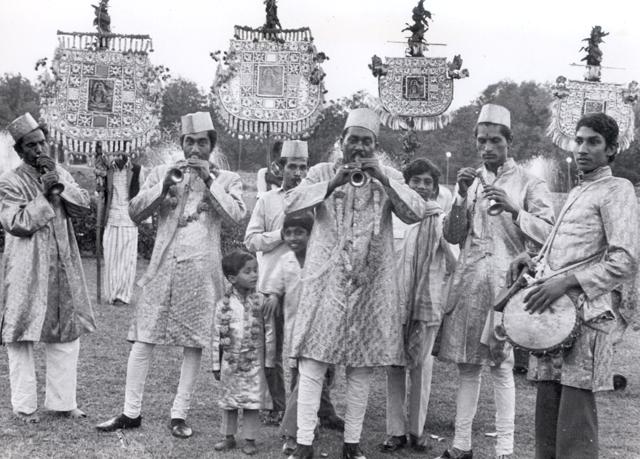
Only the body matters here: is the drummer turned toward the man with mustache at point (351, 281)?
no

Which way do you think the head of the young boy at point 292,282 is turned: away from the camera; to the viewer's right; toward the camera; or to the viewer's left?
toward the camera

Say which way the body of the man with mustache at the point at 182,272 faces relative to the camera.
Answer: toward the camera

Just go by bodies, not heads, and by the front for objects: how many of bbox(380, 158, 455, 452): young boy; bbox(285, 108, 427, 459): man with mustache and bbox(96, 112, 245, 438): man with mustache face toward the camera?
3

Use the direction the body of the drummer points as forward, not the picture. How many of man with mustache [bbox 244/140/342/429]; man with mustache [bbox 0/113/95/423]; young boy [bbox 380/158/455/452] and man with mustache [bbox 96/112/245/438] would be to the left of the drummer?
0

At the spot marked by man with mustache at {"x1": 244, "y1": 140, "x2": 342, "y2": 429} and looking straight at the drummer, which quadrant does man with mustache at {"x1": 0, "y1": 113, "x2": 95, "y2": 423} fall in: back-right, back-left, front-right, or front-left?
back-right

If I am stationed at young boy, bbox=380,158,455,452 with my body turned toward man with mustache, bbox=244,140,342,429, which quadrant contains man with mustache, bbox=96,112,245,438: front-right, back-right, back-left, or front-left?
front-left

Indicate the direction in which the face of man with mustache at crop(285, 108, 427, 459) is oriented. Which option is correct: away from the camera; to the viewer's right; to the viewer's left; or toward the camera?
toward the camera

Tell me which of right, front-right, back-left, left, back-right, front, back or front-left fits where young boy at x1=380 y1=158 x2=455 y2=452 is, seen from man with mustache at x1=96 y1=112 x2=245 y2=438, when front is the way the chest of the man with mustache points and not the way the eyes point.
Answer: left

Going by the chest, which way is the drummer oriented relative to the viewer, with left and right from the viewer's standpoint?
facing the viewer and to the left of the viewer

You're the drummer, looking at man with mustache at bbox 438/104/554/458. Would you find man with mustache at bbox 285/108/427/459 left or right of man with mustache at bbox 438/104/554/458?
left

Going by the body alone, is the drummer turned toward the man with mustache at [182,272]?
no

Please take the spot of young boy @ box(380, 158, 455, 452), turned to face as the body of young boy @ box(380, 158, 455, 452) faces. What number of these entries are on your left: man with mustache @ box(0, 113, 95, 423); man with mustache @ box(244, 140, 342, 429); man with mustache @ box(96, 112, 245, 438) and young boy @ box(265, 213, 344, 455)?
0

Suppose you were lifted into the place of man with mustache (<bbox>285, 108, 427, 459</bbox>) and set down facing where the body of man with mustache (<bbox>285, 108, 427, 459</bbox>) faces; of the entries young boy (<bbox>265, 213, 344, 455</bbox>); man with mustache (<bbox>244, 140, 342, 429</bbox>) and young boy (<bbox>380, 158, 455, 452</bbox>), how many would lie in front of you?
0
